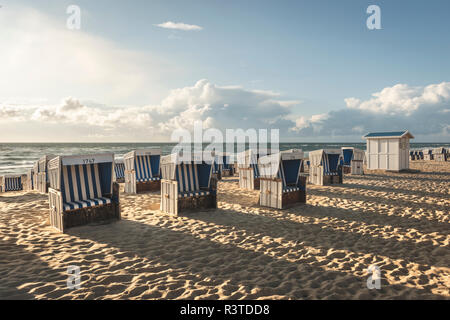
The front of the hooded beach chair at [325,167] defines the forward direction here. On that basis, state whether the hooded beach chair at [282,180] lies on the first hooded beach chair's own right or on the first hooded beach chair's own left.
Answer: on the first hooded beach chair's own right

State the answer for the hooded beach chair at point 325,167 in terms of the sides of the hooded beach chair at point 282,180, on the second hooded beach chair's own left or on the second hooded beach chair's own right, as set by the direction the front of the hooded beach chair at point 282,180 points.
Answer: on the second hooded beach chair's own left

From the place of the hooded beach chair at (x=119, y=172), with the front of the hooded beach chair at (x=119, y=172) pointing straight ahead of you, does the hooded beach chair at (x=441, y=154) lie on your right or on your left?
on your left

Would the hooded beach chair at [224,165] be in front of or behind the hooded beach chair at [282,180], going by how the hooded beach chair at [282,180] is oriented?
behind

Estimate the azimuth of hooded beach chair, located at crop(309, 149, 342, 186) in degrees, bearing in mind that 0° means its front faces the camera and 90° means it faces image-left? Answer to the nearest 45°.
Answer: approximately 315°

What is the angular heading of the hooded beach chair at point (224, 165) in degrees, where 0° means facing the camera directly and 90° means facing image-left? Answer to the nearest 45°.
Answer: approximately 315°

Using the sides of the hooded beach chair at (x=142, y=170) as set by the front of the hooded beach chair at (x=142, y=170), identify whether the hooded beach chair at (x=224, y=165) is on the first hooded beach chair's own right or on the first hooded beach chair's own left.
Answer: on the first hooded beach chair's own left

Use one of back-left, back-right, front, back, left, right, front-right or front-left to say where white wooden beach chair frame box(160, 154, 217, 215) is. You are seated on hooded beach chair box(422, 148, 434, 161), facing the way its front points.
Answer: front-right

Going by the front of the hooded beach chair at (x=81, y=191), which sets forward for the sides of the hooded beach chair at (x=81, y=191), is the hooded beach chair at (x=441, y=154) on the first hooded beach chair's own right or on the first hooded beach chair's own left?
on the first hooded beach chair's own left
